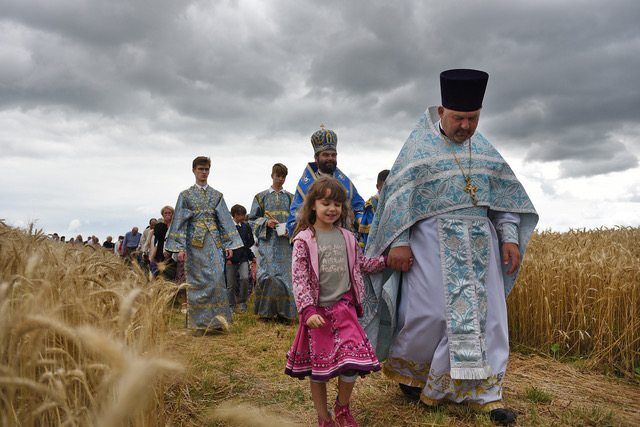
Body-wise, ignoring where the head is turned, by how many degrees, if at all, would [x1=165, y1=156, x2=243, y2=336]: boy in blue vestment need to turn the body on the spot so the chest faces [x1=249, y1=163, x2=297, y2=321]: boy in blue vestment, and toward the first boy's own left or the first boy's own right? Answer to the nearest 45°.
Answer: approximately 135° to the first boy's own left

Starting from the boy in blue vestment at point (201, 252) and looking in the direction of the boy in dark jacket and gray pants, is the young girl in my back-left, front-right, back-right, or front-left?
back-right

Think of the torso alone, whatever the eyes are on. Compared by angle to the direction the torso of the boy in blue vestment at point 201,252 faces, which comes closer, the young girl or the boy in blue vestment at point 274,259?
the young girl

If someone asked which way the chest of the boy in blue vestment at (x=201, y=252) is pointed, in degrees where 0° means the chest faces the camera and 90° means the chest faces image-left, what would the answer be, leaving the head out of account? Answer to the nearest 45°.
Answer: approximately 0°

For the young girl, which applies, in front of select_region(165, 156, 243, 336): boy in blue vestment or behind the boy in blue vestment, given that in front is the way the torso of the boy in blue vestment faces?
in front

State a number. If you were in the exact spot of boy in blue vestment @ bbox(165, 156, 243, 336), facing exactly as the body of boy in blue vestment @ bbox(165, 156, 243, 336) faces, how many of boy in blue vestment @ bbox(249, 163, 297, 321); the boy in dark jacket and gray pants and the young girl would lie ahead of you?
1

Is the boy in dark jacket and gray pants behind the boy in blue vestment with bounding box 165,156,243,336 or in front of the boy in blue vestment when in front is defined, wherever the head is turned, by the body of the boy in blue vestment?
behind
